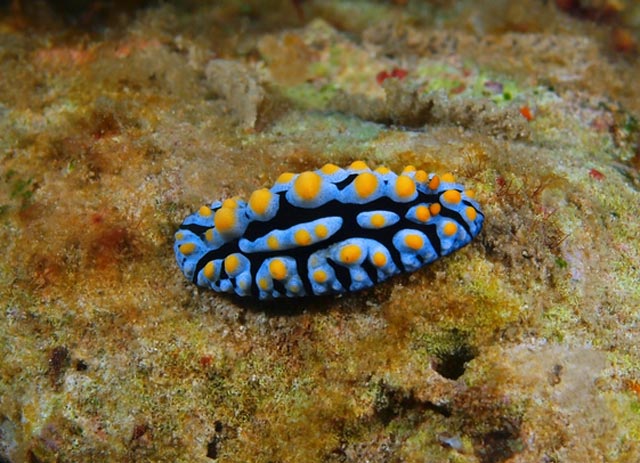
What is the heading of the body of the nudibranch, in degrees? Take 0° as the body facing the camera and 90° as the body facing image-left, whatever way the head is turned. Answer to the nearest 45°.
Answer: approximately 270°
